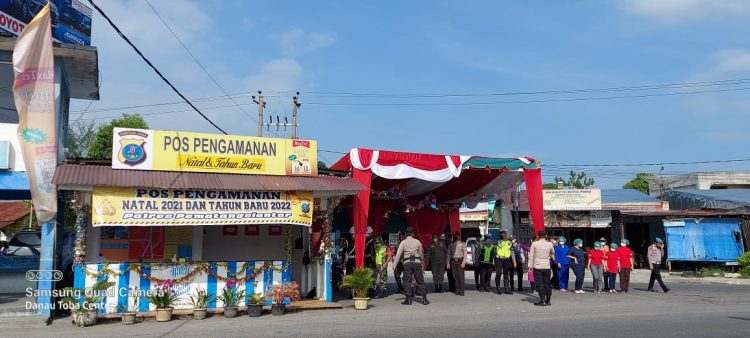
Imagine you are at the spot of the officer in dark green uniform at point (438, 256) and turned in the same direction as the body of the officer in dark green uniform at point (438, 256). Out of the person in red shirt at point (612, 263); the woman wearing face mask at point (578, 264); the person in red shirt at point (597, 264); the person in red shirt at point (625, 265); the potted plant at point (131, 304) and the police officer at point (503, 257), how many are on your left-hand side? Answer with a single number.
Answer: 5

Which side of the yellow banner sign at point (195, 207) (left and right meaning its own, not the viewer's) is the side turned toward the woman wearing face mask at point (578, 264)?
left

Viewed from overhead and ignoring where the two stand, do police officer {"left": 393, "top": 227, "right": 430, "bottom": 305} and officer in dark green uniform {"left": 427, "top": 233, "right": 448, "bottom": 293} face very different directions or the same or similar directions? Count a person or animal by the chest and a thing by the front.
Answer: very different directions

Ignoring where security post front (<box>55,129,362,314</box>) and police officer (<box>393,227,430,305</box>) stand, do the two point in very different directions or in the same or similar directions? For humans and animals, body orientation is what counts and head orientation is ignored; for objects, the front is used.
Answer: very different directions

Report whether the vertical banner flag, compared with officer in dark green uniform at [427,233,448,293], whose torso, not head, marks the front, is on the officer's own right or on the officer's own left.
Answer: on the officer's own right

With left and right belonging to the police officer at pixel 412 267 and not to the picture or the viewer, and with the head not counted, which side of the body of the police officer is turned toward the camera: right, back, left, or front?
back

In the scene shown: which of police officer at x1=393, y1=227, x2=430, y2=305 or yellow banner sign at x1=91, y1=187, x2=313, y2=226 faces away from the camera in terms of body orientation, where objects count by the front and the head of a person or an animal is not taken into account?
the police officer

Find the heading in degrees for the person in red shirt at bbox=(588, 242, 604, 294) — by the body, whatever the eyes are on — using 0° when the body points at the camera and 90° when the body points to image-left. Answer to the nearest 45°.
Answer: approximately 0°

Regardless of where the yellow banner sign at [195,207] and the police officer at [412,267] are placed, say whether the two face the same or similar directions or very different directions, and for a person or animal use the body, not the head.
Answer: very different directions

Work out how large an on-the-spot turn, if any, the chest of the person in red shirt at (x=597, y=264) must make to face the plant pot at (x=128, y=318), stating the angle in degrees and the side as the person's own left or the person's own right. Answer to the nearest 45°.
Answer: approximately 45° to the person's own right

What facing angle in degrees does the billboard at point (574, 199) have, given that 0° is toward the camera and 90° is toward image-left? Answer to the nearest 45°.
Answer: approximately 0°
